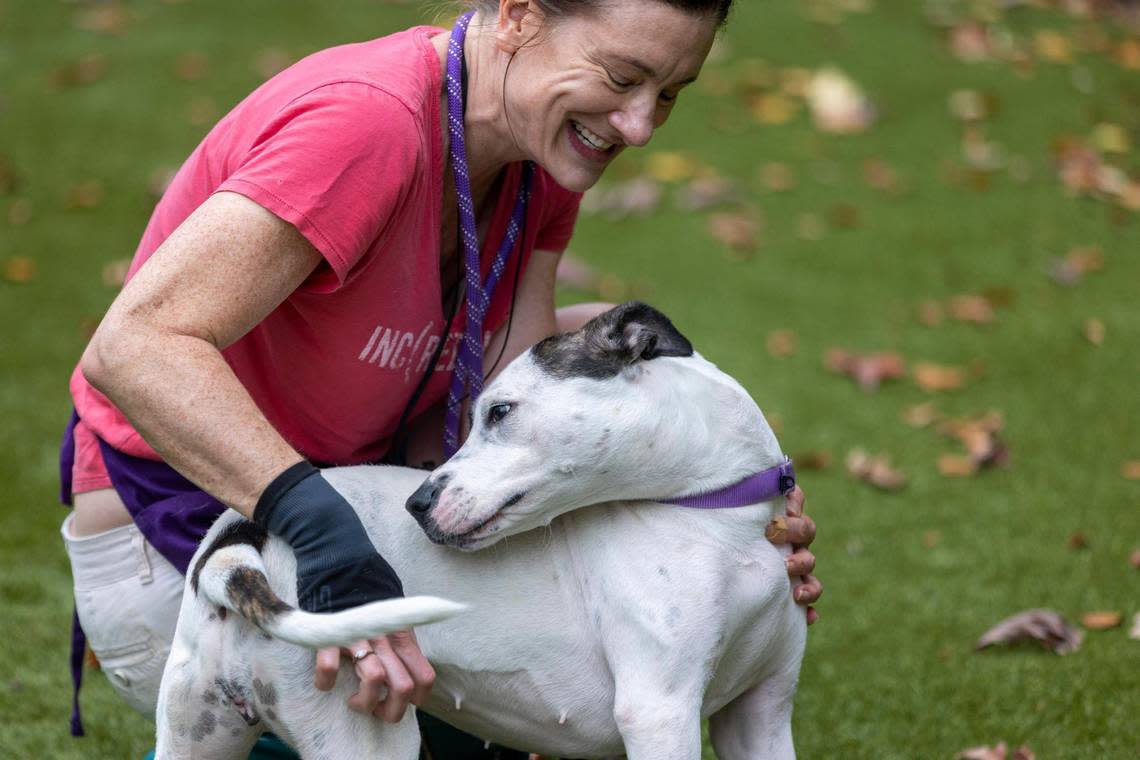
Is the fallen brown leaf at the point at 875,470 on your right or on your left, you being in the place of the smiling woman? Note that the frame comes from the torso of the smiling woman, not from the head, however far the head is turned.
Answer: on your left

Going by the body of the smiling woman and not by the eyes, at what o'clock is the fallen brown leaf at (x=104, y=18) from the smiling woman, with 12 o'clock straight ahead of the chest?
The fallen brown leaf is roughly at 7 o'clock from the smiling woman.

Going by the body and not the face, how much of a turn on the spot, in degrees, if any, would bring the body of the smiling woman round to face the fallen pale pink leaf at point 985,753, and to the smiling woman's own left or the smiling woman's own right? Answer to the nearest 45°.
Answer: approximately 45° to the smiling woman's own left

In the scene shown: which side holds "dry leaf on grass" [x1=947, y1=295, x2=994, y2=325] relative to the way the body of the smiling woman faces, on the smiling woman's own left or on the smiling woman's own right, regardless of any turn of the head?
on the smiling woman's own left

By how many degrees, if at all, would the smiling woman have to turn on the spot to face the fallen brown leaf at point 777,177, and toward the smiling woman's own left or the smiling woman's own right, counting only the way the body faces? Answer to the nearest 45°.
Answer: approximately 90° to the smiling woman's own left

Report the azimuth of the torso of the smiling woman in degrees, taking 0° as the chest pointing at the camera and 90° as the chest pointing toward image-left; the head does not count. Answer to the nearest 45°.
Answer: approximately 315°

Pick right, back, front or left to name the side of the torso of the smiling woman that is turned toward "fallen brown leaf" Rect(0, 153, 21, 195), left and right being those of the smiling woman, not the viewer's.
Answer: back

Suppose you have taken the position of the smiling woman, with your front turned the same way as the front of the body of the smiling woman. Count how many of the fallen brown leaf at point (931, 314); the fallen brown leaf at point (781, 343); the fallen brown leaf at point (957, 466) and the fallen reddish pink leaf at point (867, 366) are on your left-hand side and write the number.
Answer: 4

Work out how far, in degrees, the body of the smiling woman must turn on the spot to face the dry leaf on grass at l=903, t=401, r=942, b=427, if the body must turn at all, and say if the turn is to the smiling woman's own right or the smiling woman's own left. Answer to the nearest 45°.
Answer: approximately 90° to the smiling woman's own left

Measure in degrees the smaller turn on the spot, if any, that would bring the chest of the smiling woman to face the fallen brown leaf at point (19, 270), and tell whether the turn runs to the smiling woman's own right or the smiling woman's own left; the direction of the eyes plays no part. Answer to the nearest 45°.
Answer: approximately 180°

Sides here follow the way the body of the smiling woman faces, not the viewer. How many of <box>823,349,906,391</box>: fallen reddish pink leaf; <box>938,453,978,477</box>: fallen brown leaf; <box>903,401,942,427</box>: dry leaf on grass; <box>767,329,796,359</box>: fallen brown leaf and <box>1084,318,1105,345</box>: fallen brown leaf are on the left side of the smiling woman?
5

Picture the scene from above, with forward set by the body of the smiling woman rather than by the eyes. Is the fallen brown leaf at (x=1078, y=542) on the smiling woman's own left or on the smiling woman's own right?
on the smiling woman's own left
